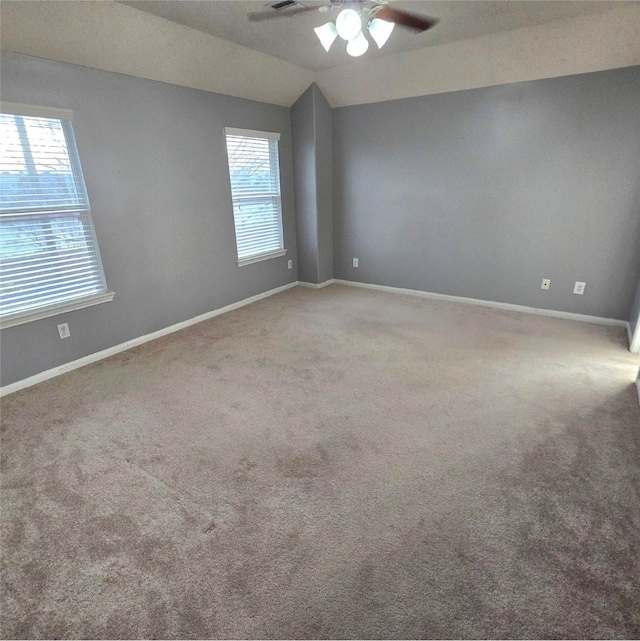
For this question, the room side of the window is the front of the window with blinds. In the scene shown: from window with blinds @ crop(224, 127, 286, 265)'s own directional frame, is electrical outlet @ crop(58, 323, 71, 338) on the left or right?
on its right

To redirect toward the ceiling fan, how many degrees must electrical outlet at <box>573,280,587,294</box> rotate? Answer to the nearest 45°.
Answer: approximately 45° to its right

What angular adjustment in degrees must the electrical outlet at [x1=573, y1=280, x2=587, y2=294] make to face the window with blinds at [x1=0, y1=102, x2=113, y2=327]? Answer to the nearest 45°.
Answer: approximately 45° to its right

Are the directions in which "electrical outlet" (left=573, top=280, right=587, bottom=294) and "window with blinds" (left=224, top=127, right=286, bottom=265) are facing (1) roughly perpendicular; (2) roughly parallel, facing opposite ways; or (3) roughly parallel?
roughly perpendicular

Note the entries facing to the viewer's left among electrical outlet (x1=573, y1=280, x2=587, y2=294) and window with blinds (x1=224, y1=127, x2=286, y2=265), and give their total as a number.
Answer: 0

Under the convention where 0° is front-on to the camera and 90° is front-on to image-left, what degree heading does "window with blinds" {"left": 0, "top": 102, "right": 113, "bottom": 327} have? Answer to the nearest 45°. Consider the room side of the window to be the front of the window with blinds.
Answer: approximately 315°

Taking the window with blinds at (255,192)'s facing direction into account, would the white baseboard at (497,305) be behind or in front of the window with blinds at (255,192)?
in front

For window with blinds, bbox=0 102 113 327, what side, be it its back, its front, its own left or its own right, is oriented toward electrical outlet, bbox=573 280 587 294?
front

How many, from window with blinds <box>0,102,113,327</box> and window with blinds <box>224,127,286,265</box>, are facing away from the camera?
0

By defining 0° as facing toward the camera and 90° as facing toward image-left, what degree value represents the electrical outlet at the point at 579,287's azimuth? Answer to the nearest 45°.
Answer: approximately 0°

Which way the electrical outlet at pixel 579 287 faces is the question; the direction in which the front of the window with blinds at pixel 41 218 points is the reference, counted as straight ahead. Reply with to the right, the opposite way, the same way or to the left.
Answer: to the right

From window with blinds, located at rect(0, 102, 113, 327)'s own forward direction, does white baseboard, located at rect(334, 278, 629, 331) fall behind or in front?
in front

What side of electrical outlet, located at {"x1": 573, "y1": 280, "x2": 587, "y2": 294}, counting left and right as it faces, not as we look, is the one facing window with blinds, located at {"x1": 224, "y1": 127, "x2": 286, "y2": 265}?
right

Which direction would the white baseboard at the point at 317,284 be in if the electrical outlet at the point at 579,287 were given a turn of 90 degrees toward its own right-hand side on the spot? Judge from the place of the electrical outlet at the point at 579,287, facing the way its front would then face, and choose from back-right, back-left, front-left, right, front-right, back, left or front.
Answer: front

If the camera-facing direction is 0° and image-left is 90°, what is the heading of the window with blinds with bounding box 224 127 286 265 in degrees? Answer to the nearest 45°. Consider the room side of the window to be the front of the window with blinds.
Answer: approximately 315°
